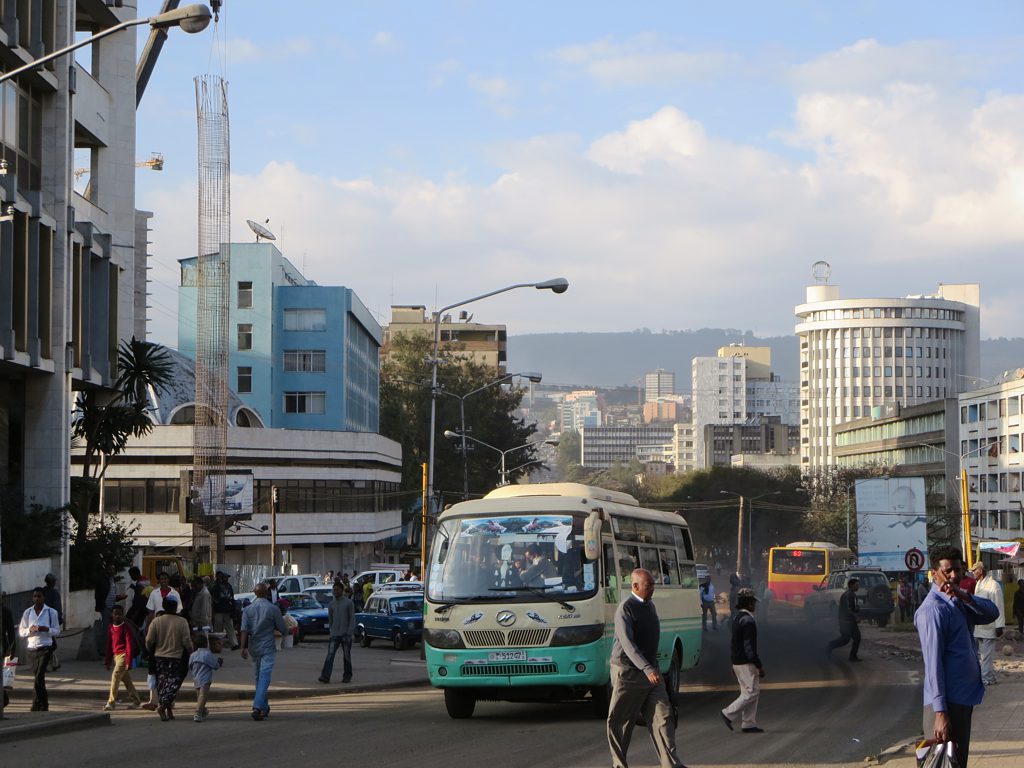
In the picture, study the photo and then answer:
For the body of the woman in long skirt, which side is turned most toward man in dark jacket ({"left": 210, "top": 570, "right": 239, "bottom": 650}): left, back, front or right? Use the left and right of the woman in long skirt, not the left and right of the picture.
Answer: front

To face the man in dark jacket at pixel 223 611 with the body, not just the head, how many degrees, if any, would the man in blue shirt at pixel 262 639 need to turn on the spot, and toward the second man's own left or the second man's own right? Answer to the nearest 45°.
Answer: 0° — they already face them

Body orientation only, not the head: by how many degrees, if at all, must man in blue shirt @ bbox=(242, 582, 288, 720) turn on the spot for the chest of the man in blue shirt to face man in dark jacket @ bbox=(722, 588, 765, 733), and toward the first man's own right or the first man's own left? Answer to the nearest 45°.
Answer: approximately 135° to the first man's own right

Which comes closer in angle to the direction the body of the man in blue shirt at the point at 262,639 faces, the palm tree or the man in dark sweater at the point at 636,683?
the palm tree

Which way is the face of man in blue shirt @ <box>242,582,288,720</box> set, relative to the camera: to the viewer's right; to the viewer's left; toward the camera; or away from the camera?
away from the camera

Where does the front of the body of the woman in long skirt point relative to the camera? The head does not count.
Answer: away from the camera

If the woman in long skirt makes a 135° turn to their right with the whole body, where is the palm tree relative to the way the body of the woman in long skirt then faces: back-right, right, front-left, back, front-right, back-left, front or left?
back-left

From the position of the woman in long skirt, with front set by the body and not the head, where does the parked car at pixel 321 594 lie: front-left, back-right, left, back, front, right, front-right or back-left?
front

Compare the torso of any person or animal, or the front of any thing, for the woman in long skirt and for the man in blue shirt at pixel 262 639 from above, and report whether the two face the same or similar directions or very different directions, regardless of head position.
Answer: same or similar directions

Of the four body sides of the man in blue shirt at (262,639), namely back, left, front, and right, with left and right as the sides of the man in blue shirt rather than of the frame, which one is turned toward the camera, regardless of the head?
back

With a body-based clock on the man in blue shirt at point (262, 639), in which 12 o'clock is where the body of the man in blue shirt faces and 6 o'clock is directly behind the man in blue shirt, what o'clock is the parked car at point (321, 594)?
The parked car is roughly at 12 o'clock from the man in blue shirt.

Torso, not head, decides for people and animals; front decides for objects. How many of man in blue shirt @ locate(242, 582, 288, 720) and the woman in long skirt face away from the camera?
2
